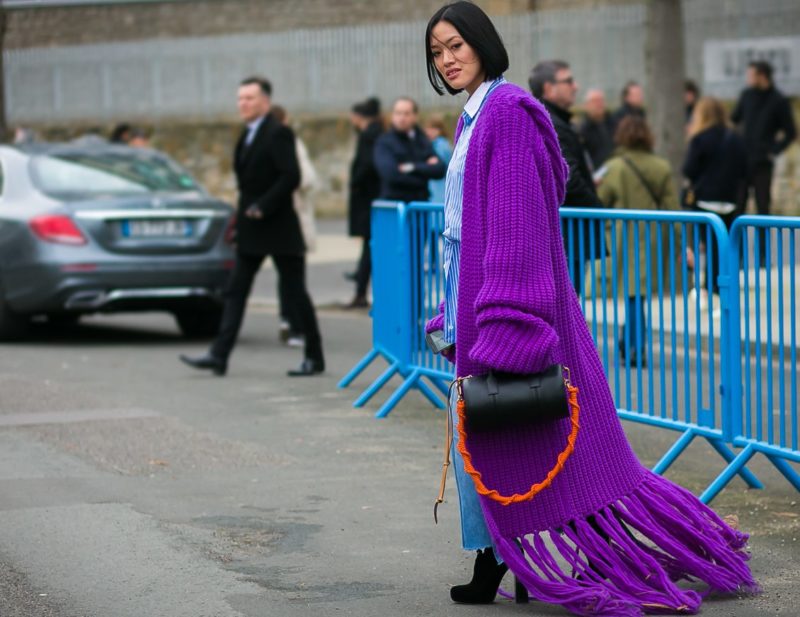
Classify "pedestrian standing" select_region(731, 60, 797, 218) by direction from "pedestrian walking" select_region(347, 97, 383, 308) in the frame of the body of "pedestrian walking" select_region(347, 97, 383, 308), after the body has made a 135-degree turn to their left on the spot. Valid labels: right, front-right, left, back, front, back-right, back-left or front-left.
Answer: left

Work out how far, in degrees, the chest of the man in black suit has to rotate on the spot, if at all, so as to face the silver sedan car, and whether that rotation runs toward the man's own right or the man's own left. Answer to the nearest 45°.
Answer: approximately 90° to the man's own right

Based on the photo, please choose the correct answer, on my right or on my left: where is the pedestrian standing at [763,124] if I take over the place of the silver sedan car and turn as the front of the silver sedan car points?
on my right

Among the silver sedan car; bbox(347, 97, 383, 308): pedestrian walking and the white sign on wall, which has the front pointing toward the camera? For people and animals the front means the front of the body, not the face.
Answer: the white sign on wall

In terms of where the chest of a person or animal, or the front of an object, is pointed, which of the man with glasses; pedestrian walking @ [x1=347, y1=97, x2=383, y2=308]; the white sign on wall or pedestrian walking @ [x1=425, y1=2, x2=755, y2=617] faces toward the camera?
the white sign on wall

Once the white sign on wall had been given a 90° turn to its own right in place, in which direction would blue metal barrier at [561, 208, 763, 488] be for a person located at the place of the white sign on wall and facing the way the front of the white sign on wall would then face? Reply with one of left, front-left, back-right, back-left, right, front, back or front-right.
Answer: left

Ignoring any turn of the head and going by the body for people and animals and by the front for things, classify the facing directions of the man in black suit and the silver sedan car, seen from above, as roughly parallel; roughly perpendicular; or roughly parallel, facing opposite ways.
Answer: roughly perpendicular

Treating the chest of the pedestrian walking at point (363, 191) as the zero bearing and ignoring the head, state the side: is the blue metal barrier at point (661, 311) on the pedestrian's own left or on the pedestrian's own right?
on the pedestrian's own left
